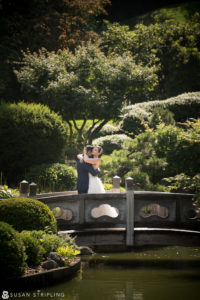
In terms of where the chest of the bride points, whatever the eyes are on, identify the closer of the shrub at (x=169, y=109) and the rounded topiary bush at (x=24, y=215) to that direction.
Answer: the rounded topiary bush

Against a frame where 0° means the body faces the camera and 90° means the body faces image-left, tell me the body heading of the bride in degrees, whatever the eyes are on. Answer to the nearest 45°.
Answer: approximately 90°

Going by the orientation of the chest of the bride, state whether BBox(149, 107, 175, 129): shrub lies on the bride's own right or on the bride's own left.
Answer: on the bride's own right

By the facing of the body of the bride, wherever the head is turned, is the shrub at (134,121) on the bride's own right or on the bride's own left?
on the bride's own right

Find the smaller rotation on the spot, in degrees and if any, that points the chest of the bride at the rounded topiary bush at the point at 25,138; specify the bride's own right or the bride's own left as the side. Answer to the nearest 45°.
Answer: approximately 45° to the bride's own right

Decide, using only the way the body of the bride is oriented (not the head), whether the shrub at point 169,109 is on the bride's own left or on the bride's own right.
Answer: on the bride's own right

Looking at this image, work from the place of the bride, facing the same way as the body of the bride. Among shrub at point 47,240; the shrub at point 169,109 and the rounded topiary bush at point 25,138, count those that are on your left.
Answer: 1

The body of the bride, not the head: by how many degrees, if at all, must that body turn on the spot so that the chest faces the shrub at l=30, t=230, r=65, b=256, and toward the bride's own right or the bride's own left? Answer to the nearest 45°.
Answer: approximately 90° to the bride's own left

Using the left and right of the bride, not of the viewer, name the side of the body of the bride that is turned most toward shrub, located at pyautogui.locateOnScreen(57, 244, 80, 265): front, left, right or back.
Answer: left
